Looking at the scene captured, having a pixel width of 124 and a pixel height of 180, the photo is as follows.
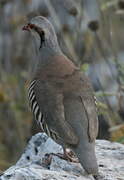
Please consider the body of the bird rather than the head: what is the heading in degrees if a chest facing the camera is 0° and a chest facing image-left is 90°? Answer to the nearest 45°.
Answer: approximately 135°
